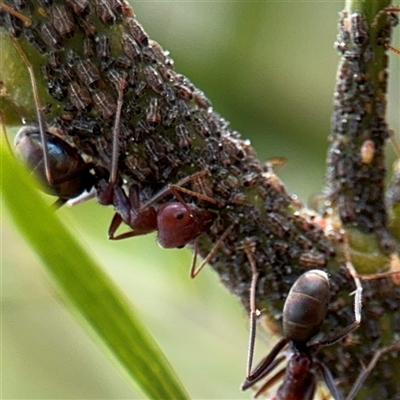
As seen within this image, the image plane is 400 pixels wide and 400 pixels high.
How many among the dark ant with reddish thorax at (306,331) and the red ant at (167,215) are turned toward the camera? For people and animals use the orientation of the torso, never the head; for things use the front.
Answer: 1

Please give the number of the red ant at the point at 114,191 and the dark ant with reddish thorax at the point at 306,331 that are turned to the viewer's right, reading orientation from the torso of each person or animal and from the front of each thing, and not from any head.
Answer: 1

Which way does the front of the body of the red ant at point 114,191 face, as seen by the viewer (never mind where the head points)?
to the viewer's right

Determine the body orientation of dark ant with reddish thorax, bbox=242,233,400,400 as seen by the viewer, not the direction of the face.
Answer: toward the camera

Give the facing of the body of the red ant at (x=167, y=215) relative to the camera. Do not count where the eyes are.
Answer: to the viewer's right

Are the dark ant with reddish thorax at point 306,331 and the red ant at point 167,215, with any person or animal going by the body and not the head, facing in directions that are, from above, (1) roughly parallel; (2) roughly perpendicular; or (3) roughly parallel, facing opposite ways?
roughly perpendicular
